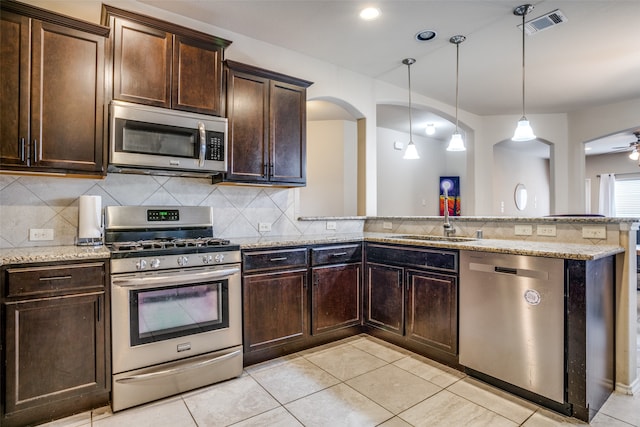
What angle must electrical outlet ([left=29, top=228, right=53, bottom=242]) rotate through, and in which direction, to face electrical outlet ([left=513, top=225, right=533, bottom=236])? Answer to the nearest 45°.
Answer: approximately 45° to its left

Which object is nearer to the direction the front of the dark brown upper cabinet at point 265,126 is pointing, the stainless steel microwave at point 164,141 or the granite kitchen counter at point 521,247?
the granite kitchen counter

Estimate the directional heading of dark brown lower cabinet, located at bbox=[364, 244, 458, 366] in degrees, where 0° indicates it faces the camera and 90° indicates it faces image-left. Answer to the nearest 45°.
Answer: approximately 45°

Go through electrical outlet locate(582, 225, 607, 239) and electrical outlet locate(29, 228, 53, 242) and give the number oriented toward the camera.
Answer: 2

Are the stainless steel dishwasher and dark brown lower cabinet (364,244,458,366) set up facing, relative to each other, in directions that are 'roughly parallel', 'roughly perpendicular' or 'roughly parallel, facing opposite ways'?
roughly parallel

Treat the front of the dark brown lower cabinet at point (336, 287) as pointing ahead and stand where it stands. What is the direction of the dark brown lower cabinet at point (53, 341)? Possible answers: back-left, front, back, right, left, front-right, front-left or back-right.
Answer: right

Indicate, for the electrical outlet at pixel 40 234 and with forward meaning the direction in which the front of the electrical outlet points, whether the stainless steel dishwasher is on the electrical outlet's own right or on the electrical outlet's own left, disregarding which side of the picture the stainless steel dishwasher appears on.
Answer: on the electrical outlet's own left

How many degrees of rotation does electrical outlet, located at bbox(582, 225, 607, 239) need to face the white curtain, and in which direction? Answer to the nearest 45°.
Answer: approximately 180°

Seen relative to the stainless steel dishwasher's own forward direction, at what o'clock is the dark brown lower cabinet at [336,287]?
The dark brown lower cabinet is roughly at 2 o'clock from the stainless steel dishwasher.

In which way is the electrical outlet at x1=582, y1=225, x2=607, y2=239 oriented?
toward the camera

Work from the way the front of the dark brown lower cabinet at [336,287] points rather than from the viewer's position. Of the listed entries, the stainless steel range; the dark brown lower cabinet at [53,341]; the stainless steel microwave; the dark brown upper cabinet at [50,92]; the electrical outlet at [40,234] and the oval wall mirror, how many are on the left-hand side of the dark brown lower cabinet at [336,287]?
1

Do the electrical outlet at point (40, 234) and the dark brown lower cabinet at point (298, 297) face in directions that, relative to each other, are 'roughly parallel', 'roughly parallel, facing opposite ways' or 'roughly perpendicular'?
roughly parallel

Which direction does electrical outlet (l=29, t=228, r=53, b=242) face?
toward the camera

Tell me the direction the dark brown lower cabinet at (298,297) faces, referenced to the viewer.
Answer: facing the viewer and to the right of the viewer
